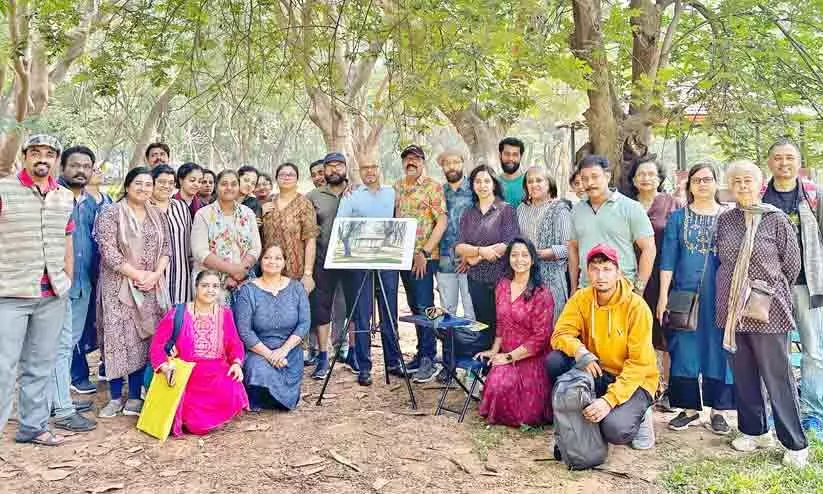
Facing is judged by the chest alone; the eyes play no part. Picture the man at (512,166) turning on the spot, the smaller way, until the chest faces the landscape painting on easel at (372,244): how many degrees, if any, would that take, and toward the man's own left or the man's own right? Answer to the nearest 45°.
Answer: approximately 45° to the man's own right

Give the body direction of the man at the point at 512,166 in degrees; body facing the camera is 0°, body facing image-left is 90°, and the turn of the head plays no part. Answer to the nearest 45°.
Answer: approximately 0°

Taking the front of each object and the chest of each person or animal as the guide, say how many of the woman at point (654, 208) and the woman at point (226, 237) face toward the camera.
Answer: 2

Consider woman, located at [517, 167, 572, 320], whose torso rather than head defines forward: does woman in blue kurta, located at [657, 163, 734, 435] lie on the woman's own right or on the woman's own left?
on the woman's own left

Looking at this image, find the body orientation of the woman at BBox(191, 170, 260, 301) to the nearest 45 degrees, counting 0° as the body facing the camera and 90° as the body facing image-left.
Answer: approximately 0°

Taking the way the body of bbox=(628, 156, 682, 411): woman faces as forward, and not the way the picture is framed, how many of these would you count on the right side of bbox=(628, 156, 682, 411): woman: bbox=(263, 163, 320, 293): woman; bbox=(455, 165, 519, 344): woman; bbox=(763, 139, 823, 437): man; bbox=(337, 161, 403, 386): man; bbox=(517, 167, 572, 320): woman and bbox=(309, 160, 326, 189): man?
5

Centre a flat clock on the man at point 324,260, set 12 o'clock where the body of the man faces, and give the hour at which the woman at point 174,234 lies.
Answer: The woman is roughly at 2 o'clock from the man.
